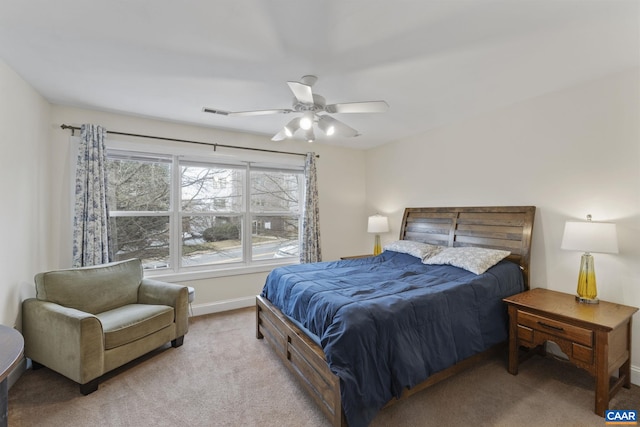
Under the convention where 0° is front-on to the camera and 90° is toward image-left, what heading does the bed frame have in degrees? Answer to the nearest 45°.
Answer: approximately 45°

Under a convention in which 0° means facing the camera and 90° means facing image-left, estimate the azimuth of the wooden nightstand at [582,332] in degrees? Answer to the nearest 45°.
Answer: approximately 45°

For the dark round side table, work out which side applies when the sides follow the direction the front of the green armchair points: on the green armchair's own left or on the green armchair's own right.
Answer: on the green armchair's own right

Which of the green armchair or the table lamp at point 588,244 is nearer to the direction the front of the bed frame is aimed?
the green armchair

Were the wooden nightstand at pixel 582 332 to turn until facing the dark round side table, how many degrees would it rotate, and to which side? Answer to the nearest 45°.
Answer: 0° — it already faces it

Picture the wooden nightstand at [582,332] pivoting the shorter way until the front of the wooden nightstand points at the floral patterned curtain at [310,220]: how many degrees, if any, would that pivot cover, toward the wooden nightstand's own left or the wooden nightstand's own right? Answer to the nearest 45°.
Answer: approximately 45° to the wooden nightstand's own right

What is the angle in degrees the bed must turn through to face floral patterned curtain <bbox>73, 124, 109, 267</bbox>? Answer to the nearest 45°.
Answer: approximately 45° to its right

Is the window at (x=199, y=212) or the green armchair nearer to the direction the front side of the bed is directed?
the green armchair

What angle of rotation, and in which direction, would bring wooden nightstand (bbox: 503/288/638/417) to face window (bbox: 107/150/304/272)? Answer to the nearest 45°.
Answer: approximately 45° to its right

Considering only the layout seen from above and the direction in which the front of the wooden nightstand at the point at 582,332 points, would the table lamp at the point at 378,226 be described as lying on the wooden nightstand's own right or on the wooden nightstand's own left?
on the wooden nightstand's own right
